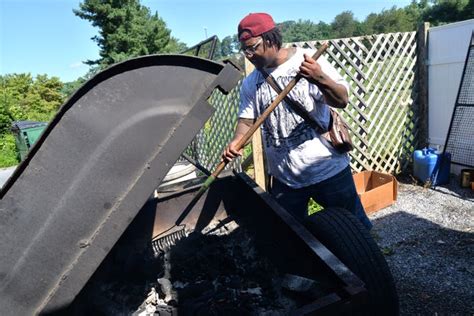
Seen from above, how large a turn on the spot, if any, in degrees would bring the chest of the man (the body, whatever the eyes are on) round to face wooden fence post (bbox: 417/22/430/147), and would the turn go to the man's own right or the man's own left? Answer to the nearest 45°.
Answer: approximately 180°

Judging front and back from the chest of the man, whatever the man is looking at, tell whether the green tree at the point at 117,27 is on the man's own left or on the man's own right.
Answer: on the man's own right

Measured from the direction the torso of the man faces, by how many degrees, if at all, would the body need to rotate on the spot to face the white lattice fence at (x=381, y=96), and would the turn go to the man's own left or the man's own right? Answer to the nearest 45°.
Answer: approximately 135° to the man's own right

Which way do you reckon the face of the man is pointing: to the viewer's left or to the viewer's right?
to the viewer's left

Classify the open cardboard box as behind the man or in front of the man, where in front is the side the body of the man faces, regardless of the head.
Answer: behind

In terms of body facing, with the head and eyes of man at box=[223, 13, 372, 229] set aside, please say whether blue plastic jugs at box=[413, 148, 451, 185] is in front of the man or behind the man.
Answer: behind

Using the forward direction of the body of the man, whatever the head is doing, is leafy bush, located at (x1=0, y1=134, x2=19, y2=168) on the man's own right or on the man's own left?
on the man's own right

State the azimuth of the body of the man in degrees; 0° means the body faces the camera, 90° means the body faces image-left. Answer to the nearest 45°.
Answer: approximately 45°
